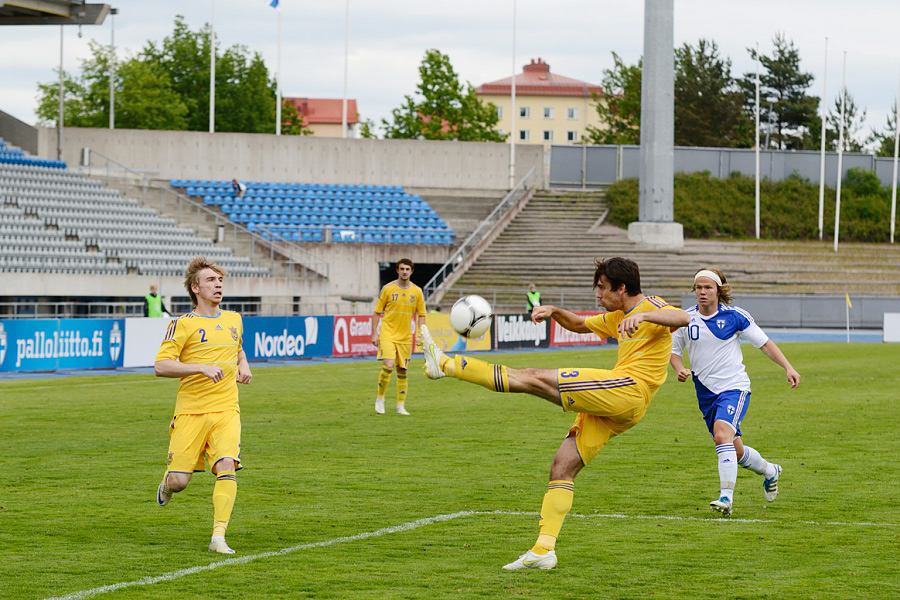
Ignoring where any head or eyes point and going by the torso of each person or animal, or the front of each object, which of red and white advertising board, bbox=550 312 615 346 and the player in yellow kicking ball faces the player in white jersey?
the red and white advertising board

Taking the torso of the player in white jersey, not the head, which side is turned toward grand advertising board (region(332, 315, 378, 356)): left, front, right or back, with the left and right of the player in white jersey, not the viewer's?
right

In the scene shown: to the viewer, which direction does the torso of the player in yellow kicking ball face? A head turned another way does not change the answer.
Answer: to the viewer's left

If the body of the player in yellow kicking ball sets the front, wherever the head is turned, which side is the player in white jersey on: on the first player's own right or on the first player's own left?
on the first player's own right

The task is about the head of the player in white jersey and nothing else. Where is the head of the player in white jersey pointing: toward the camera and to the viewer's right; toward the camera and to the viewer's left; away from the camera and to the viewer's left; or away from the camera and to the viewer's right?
toward the camera and to the viewer's left

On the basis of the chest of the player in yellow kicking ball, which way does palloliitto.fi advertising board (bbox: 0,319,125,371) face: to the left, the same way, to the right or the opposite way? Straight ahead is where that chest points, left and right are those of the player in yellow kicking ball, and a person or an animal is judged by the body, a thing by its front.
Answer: to the left

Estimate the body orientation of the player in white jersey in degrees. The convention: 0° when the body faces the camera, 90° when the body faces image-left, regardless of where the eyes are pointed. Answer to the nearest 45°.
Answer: approximately 45°

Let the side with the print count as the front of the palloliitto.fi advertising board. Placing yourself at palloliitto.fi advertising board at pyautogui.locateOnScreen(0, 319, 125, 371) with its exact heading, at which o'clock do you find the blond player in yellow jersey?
The blond player in yellow jersey is roughly at 12 o'clock from the palloliitto.fi advertising board.

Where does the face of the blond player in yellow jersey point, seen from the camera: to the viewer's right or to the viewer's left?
to the viewer's right

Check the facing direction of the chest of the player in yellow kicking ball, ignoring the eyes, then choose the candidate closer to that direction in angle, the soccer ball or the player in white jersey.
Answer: the soccer ball

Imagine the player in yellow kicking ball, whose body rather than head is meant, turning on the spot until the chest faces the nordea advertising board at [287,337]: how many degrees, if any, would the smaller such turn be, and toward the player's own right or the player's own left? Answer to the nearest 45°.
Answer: approximately 90° to the player's own right
